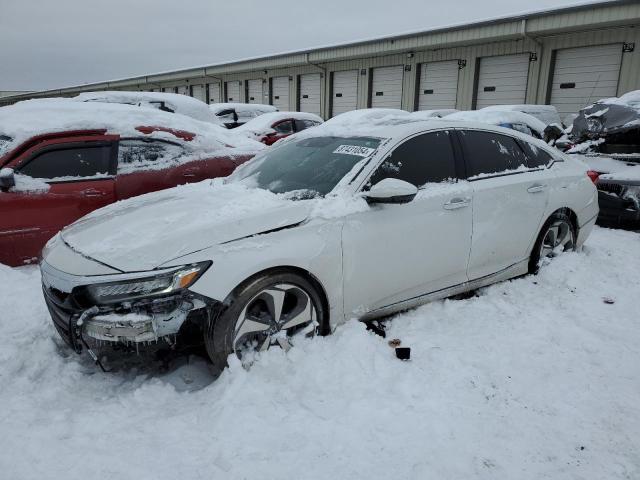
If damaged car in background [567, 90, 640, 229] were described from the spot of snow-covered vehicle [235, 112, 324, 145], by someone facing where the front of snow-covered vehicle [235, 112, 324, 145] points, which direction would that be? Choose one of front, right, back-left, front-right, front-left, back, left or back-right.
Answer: left

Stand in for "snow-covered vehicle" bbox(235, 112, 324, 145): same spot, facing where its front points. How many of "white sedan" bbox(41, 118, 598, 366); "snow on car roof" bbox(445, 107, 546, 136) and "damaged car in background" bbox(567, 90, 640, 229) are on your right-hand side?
0

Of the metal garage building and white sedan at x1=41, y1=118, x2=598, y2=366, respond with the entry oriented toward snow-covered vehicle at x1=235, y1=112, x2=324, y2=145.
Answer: the metal garage building

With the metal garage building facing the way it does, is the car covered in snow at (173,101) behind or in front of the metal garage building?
in front

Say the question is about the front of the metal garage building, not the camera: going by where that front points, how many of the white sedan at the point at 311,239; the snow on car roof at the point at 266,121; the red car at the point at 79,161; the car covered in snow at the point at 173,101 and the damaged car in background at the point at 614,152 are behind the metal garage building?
0

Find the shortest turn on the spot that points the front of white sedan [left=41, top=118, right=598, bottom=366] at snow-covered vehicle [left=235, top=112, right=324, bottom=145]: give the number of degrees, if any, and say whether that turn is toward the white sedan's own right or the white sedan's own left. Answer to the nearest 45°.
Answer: approximately 135° to the white sedan's own right

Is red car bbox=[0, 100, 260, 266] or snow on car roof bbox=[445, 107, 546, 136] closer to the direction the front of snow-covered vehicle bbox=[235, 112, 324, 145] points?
the red car

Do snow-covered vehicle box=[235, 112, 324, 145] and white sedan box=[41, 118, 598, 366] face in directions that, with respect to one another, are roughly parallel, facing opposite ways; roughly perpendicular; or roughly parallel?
roughly parallel

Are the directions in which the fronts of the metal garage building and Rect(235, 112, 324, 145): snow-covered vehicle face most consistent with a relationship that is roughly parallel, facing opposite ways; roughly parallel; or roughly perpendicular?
roughly parallel

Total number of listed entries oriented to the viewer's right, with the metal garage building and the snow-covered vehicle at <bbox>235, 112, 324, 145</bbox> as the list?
0

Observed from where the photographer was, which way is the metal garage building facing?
facing the viewer and to the left of the viewer

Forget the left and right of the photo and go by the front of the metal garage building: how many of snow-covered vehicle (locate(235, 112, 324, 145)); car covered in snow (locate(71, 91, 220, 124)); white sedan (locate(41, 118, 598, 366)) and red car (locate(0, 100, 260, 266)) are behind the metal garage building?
0

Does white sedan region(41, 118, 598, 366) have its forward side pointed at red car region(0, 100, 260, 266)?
no

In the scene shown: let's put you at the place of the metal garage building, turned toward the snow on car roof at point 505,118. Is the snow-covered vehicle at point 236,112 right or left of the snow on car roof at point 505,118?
right

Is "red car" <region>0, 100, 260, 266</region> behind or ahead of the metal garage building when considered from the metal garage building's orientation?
ahead

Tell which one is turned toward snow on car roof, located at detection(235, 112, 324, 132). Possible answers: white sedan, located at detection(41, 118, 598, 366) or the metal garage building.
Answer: the metal garage building

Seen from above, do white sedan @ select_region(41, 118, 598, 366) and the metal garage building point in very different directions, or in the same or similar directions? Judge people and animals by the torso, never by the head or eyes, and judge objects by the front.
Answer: same or similar directions

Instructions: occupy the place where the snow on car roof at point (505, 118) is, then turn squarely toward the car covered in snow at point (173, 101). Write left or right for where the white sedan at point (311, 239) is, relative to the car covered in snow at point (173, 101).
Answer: left
